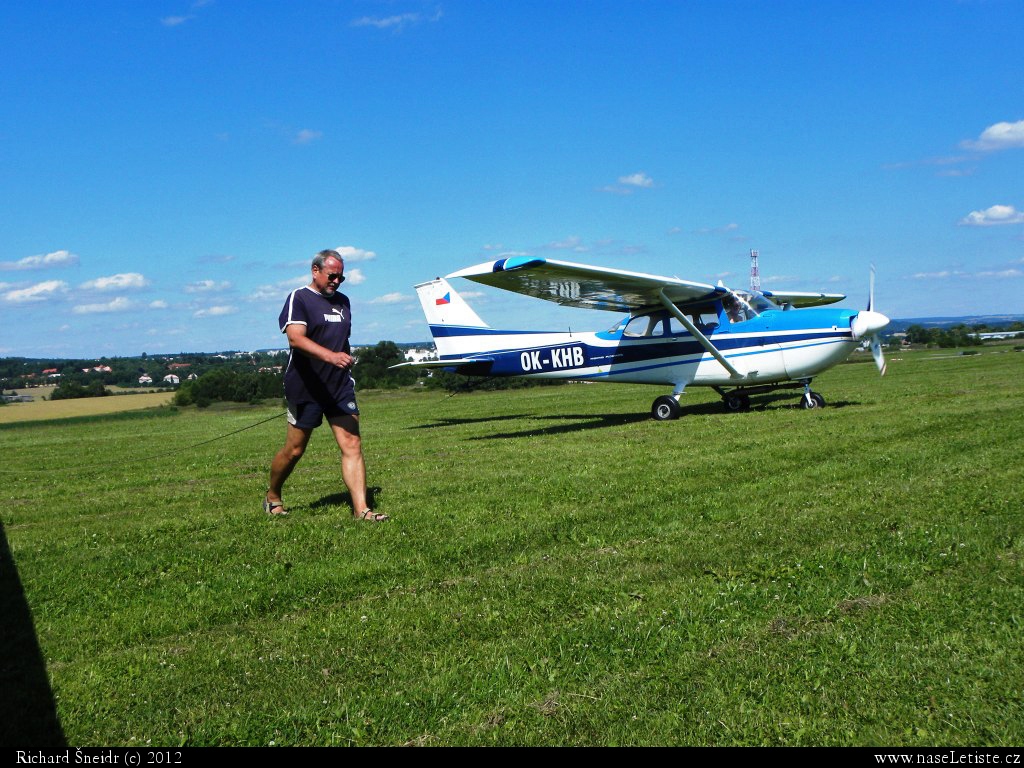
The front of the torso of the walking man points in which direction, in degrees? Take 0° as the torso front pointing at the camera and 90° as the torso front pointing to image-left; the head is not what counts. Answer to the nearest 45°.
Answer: approximately 315°

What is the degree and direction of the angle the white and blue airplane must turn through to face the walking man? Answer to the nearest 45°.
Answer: approximately 45° to its right

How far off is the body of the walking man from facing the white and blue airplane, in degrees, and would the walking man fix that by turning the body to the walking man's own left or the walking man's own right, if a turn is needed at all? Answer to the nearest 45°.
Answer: approximately 90° to the walking man's own left

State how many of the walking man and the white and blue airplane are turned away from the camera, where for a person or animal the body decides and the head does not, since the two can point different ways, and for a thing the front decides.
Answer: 0

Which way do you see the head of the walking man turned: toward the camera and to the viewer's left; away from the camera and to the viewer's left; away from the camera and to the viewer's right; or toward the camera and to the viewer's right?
toward the camera and to the viewer's right
